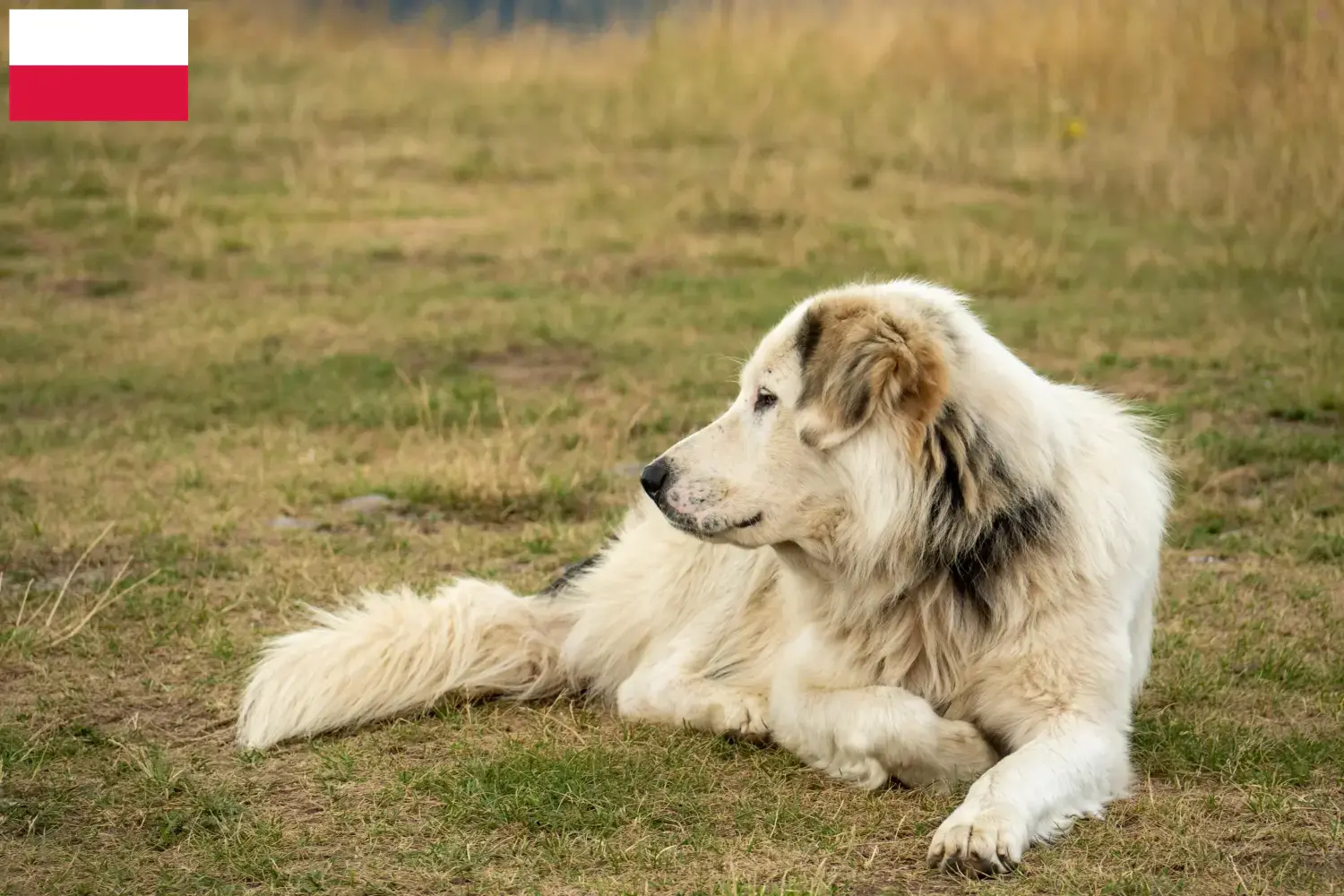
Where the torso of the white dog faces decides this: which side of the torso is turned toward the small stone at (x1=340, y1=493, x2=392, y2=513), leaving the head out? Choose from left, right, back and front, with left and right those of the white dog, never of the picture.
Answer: back

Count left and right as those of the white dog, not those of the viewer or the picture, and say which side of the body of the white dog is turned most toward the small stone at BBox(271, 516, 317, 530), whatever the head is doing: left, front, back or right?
back
